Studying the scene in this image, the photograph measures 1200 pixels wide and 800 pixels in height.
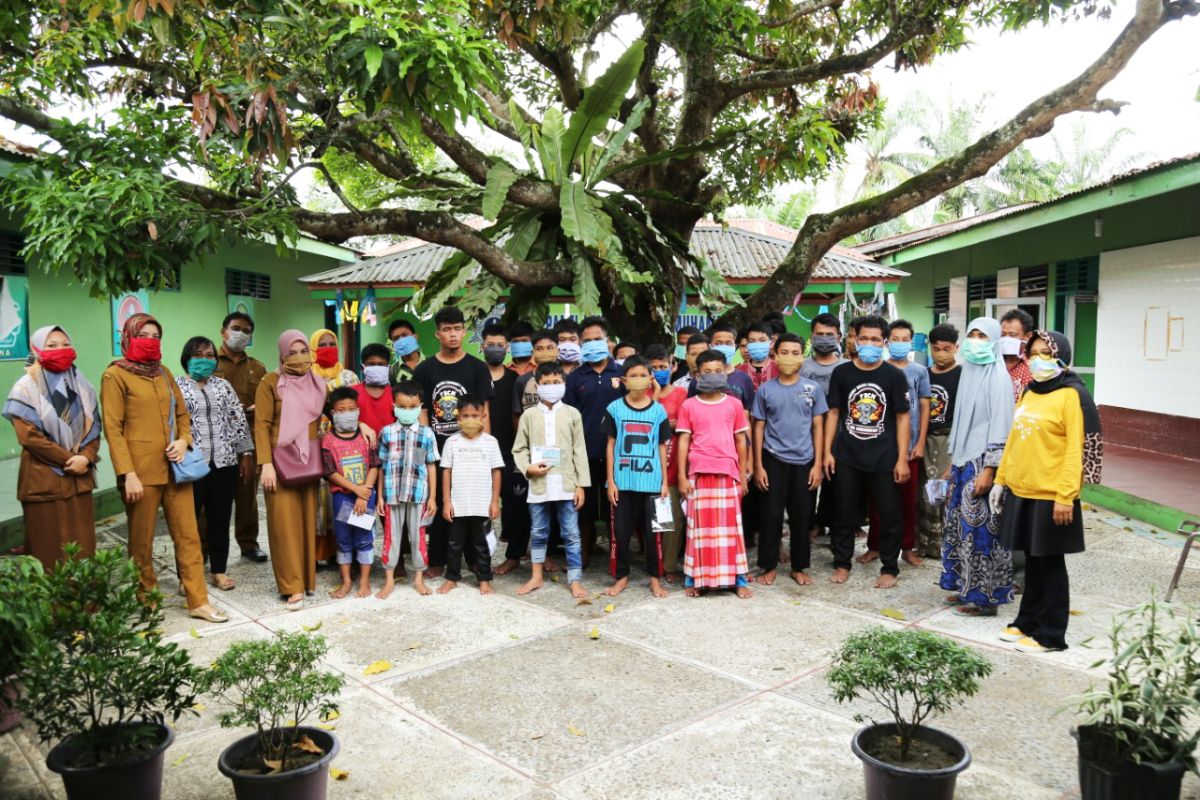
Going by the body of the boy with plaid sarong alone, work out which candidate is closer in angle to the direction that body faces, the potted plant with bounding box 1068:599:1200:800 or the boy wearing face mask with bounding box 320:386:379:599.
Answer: the potted plant

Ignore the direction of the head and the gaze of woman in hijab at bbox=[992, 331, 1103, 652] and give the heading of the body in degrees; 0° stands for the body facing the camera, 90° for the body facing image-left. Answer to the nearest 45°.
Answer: approximately 45°

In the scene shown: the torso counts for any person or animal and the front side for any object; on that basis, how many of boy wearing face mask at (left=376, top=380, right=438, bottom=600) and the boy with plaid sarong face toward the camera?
2

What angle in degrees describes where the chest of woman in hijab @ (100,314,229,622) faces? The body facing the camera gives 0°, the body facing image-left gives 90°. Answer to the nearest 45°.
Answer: approximately 315°

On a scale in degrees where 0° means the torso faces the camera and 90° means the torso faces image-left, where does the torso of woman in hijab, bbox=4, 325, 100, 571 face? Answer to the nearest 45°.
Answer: approximately 315°

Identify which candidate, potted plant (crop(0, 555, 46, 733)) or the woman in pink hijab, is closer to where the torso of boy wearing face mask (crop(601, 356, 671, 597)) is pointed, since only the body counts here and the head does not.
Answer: the potted plant

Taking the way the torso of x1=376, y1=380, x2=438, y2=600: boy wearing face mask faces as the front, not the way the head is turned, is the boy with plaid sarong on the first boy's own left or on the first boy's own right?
on the first boy's own left
